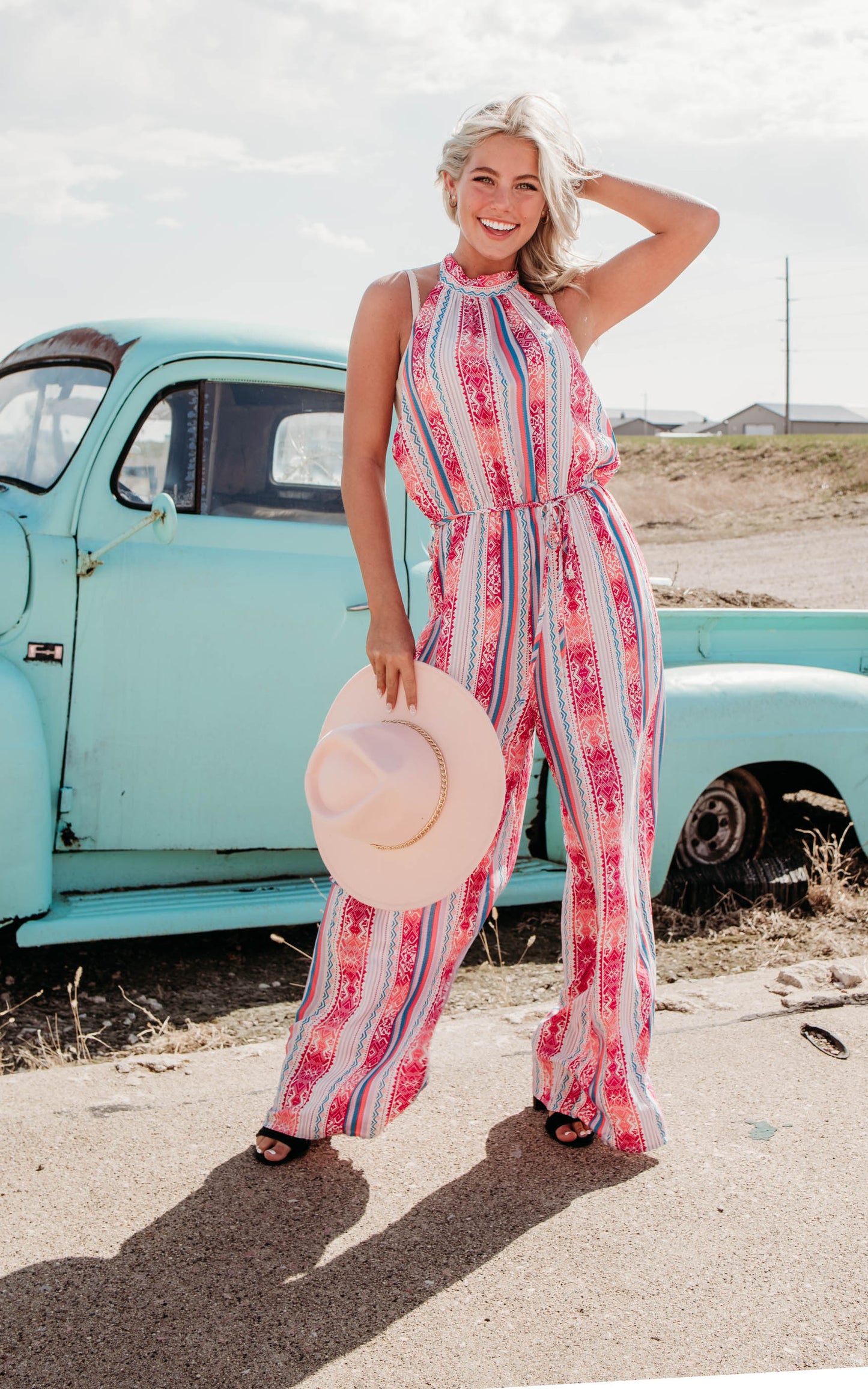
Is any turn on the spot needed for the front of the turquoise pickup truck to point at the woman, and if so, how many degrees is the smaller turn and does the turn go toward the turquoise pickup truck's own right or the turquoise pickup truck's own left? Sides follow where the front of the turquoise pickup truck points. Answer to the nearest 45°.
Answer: approximately 90° to the turquoise pickup truck's own left

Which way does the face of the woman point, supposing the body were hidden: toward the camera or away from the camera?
toward the camera

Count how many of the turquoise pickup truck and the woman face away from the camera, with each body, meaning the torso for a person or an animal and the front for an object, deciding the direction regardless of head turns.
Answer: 0

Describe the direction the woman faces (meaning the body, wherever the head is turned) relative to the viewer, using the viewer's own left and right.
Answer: facing the viewer

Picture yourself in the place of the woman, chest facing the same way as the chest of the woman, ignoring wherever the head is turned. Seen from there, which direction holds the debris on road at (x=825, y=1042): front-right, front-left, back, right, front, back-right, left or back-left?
back-left

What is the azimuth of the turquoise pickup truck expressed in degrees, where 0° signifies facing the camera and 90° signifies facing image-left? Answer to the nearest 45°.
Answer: approximately 45°
